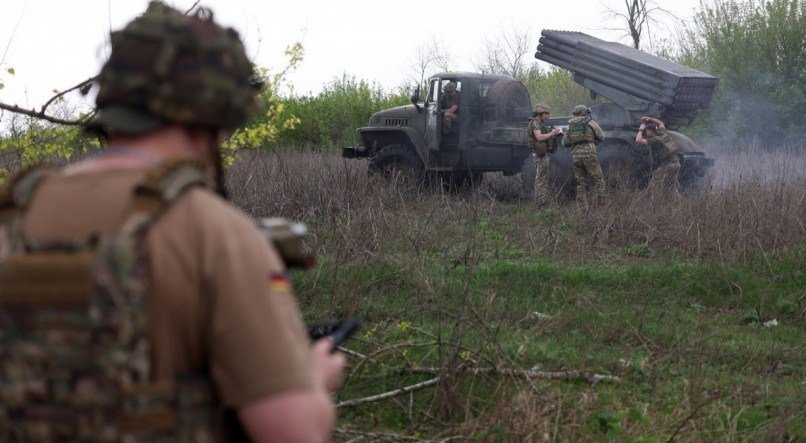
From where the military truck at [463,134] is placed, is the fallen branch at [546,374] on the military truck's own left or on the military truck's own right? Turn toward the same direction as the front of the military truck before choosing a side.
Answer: on the military truck's own left

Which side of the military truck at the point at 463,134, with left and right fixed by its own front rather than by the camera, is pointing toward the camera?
left

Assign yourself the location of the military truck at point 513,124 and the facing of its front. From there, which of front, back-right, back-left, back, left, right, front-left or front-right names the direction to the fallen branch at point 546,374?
left

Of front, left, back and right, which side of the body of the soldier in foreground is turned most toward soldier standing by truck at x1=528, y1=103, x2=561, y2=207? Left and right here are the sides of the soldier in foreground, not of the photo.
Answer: front

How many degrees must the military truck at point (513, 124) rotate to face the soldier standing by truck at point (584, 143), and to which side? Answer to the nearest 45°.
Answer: approximately 135° to its left

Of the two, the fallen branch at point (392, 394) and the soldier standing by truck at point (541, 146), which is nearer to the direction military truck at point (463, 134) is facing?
the fallen branch

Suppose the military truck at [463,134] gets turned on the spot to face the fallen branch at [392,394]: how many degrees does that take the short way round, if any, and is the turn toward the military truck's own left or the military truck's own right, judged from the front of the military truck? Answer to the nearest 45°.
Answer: approximately 90° to the military truck's own left

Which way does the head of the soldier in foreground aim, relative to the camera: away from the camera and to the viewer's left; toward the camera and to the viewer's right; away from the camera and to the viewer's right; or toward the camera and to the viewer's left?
away from the camera and to the viewer's right

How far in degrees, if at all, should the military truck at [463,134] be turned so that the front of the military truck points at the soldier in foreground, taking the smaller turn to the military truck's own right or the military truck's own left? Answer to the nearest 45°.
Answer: approximately 90° to the military truck's own left

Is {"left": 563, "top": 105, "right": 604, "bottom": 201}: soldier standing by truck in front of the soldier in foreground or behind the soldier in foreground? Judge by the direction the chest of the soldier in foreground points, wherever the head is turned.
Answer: in front
